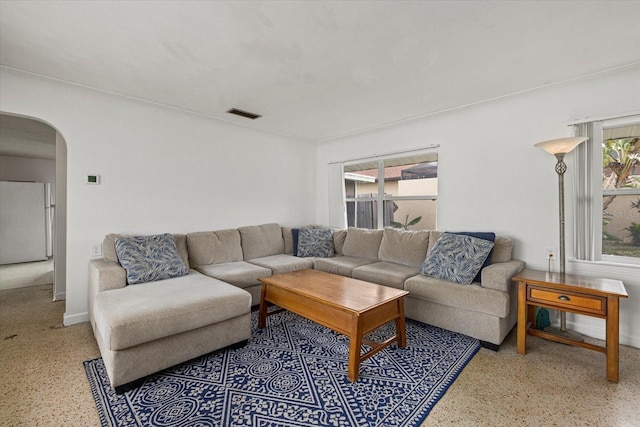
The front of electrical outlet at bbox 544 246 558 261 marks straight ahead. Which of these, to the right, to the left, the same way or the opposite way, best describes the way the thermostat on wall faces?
to the left

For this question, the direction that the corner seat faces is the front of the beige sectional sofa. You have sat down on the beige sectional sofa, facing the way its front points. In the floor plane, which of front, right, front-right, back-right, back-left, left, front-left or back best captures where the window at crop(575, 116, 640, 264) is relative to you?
left

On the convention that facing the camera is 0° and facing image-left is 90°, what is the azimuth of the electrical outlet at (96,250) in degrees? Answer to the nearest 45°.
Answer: approximately 0°

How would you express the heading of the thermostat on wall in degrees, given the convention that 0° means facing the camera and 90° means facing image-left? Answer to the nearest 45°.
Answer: approximately 0°

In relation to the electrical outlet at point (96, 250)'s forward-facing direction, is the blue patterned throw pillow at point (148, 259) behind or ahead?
ahead

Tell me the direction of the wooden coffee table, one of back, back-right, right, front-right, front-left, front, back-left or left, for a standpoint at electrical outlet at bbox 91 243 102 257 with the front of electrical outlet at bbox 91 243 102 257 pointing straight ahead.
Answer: front-left

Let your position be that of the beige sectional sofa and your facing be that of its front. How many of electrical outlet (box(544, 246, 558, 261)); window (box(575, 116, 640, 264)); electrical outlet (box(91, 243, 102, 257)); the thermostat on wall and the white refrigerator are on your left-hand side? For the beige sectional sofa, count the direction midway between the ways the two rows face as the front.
2

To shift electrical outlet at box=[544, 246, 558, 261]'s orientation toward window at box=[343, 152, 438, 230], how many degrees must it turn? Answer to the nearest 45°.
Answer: approximately 90° to its right

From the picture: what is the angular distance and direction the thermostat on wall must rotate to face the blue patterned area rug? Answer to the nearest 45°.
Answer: approximately 45° to its left

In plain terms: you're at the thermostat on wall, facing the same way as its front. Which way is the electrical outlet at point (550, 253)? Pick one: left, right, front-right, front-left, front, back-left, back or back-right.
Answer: front-left

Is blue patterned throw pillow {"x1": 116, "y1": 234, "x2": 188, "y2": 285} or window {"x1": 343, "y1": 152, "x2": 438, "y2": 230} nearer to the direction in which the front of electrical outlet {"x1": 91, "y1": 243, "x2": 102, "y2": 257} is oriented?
the blue patterned throw pillow
